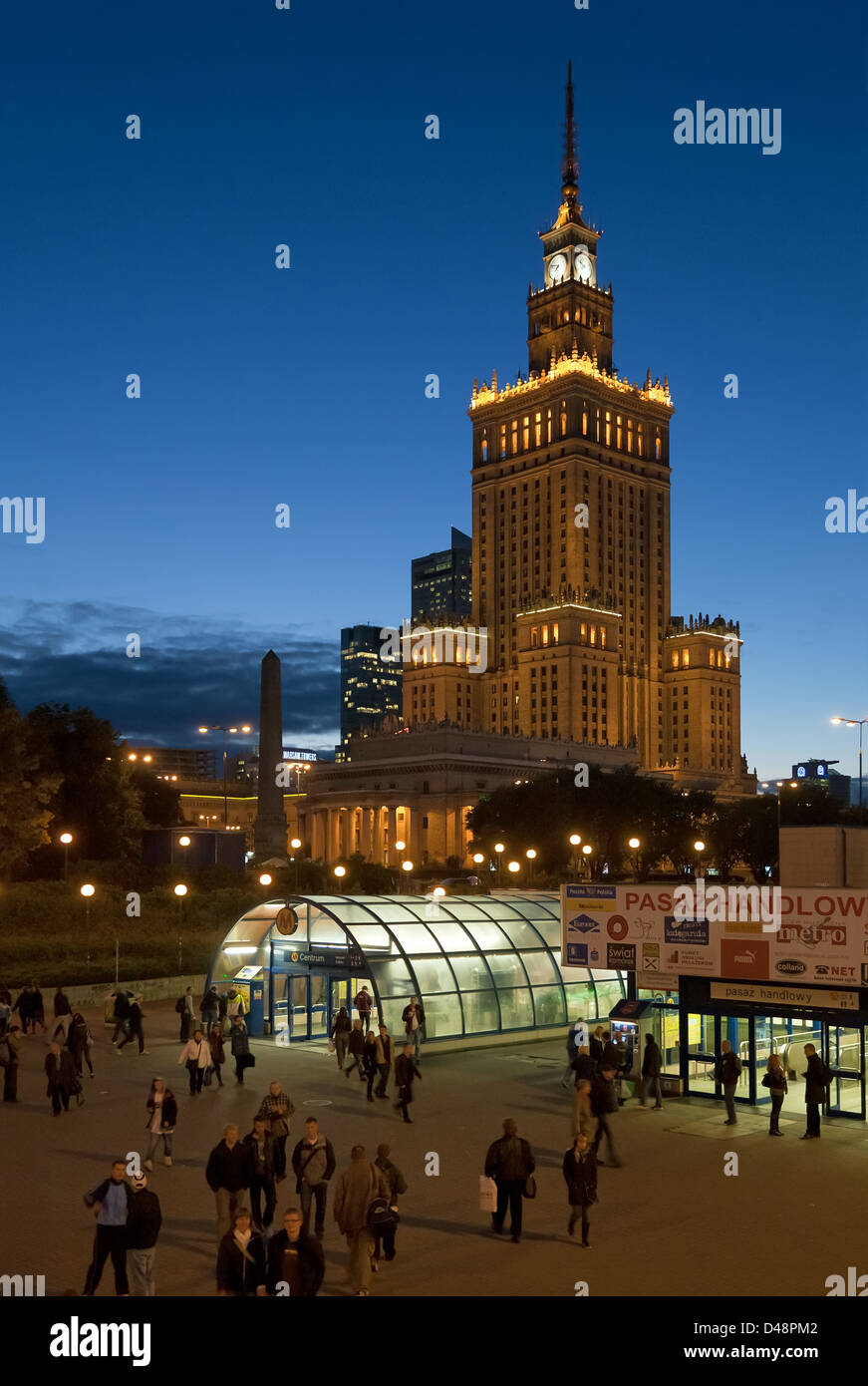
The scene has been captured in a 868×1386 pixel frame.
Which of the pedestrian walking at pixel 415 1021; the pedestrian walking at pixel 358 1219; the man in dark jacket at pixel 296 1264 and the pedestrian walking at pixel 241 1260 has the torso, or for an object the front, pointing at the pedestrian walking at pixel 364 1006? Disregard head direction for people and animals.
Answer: the pedestrian walking at pixel 358 1219

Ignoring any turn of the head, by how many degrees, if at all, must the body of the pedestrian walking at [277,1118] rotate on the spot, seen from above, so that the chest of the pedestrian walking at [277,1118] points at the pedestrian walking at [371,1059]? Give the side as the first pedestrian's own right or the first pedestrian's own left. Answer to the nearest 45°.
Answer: approximately 180°

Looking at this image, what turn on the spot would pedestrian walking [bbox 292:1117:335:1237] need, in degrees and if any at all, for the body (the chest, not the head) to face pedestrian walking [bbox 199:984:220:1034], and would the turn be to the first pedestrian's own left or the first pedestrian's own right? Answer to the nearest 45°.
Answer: approximately 180°

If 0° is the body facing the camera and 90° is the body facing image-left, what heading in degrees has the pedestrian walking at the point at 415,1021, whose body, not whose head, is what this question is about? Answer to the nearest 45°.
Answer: approximately 0°

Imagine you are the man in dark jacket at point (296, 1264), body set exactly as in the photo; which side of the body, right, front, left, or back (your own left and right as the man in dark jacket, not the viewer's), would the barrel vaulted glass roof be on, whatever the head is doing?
back

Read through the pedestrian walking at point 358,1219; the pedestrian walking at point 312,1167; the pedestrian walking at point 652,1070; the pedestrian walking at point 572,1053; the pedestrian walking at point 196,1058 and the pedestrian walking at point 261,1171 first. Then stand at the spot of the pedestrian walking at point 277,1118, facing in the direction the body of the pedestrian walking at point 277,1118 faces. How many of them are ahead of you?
3

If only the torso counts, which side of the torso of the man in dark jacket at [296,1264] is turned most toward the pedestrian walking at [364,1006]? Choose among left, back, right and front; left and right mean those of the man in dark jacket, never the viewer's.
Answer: back

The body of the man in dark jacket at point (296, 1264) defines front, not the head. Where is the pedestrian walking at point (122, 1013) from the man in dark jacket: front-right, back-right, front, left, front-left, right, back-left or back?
back

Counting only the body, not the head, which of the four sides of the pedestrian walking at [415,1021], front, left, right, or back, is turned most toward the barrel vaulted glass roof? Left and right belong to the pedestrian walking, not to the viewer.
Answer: back
